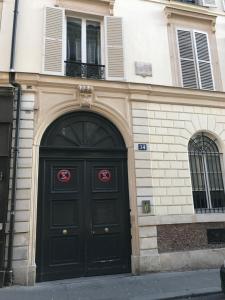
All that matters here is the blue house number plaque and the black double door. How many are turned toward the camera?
2

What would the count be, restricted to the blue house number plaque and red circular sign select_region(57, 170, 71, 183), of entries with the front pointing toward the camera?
2

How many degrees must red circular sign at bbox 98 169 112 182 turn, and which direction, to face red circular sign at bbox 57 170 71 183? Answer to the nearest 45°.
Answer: approximately 90° to its right

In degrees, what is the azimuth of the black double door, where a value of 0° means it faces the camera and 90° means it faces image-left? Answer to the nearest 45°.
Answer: approximately 0°

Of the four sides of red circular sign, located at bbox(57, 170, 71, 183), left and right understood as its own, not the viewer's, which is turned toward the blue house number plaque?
left
